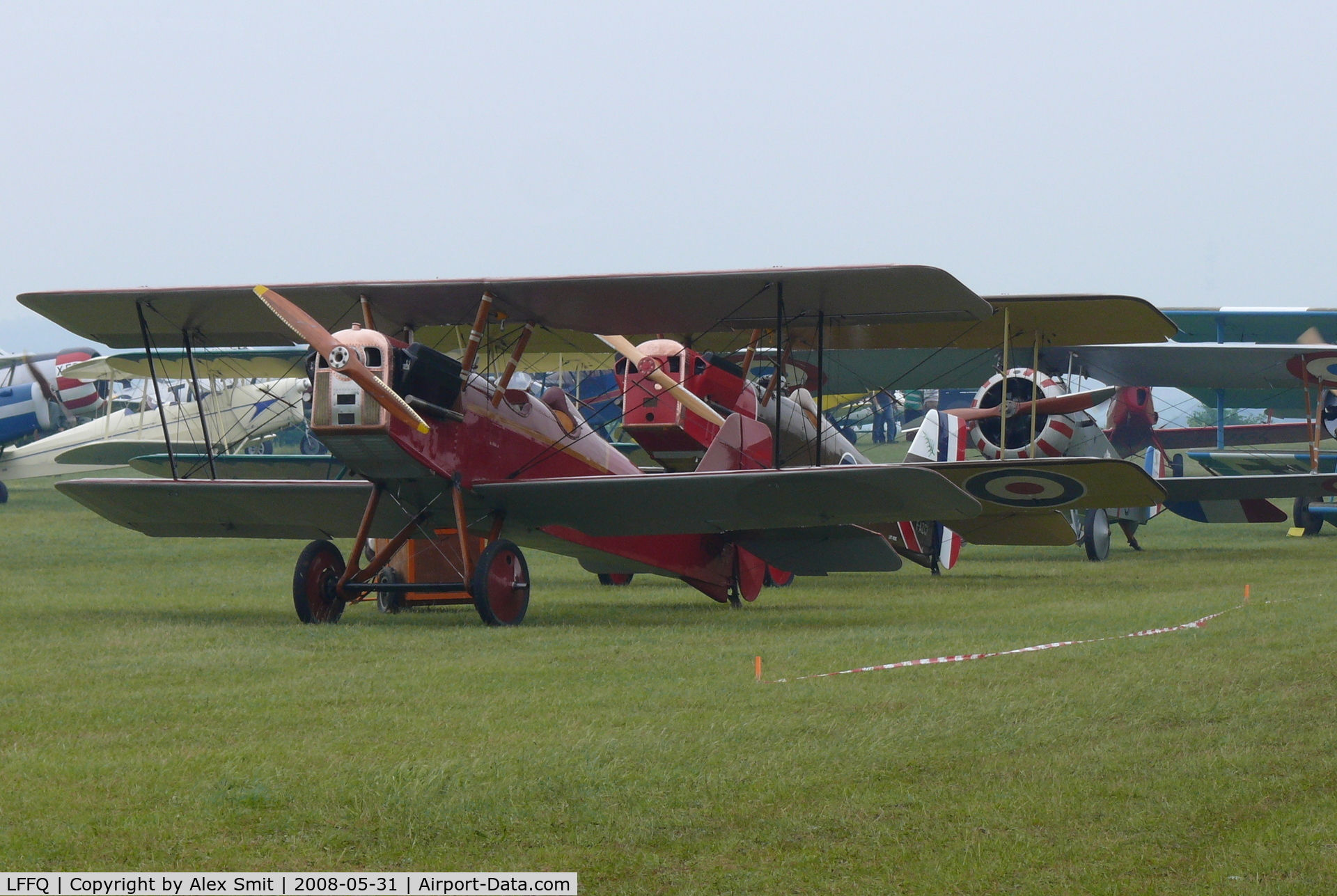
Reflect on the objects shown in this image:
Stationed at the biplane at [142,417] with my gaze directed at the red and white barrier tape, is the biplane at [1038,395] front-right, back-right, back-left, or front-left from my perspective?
front-left

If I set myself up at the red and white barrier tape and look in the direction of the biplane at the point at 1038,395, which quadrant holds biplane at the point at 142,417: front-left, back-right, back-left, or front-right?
front-left

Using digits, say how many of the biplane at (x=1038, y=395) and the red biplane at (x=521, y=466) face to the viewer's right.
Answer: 0

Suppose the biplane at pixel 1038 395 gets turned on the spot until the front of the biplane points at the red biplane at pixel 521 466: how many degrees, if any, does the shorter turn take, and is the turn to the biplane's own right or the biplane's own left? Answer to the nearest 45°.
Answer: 0° — it already faces it

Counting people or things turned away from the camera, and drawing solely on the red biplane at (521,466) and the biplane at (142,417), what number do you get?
0

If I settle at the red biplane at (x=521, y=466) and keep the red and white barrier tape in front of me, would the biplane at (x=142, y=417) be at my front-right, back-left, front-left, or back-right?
back-left

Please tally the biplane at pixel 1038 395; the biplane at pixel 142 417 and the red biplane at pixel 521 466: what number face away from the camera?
0

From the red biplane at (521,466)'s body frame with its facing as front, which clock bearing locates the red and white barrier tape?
The red and white barrier tape is roughly at 9 o'clock from the red biplane.

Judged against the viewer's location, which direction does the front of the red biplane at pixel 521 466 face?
facing the viewer and to the left of the viewer
